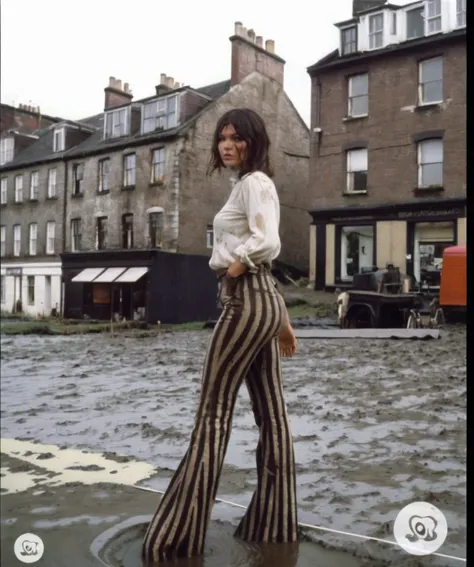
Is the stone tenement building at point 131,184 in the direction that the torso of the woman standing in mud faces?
no

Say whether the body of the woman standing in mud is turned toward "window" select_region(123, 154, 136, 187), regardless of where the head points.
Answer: no
